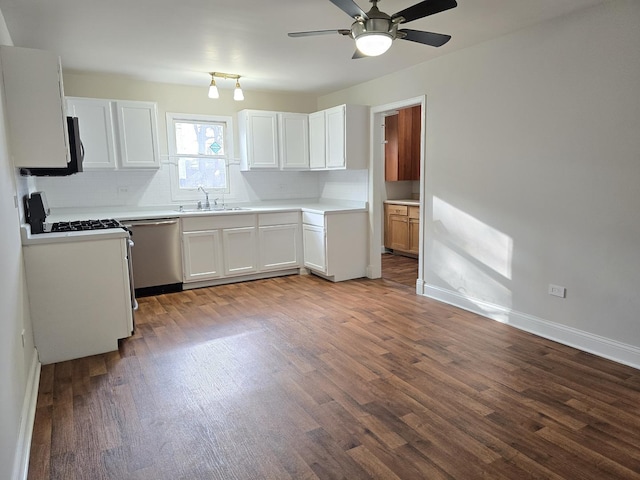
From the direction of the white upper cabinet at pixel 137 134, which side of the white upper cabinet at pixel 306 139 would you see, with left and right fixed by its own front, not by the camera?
right

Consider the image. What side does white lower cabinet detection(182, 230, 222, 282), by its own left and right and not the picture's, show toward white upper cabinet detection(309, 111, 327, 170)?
left

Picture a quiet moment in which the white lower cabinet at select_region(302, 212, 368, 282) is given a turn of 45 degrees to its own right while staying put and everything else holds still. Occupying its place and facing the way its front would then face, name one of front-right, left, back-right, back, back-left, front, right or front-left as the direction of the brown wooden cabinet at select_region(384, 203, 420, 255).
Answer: back-right

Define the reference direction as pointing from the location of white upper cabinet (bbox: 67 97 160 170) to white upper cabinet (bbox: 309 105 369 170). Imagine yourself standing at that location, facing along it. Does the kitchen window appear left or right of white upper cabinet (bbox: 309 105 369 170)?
left

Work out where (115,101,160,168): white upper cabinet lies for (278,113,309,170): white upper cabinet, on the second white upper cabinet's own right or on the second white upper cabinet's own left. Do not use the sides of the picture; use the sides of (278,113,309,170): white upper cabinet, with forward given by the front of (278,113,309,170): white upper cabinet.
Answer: on the second white upper cabinet's own right

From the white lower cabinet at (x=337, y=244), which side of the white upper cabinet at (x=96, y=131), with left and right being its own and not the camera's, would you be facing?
left

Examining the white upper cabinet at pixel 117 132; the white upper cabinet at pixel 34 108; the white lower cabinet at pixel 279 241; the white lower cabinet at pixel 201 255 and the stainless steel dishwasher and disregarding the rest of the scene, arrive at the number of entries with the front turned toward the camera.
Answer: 4

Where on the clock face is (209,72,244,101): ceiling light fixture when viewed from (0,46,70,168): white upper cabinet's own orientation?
The ceiling light fixture is roughly at 11 o'clock from the white upper cabinet.

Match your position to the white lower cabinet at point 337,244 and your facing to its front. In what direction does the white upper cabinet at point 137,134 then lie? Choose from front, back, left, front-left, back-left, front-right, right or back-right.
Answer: front-right
